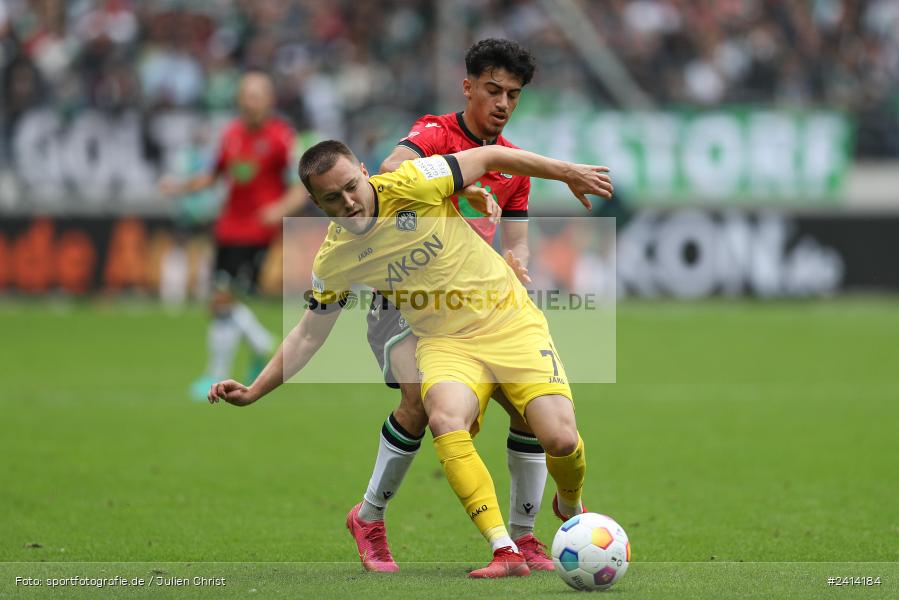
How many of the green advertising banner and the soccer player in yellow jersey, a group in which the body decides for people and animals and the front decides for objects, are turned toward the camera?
2

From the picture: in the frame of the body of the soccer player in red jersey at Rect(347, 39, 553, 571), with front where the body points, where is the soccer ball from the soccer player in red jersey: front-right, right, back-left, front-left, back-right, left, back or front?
front

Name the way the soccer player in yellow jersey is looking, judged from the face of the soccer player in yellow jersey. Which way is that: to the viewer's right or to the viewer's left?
to the viewer's left

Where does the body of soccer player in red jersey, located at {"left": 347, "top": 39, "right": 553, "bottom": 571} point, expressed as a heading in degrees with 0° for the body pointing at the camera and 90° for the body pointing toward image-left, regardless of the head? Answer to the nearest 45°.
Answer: approximately 315°

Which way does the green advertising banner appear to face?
toward the camera

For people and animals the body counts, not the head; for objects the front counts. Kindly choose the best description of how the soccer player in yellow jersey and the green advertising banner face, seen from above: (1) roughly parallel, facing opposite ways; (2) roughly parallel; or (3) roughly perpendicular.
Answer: roughly parallel

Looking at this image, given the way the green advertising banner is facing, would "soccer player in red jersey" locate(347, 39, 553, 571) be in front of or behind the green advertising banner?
in front

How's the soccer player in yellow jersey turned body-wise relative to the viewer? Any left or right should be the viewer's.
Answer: facing the viewer

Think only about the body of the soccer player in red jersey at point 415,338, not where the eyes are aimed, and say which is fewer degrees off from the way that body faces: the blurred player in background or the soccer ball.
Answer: the soccer ball

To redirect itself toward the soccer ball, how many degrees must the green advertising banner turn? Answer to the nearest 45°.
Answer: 0° — it already faces it

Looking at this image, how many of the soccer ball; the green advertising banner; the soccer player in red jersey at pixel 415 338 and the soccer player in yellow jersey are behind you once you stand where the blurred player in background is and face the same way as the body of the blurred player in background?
1
